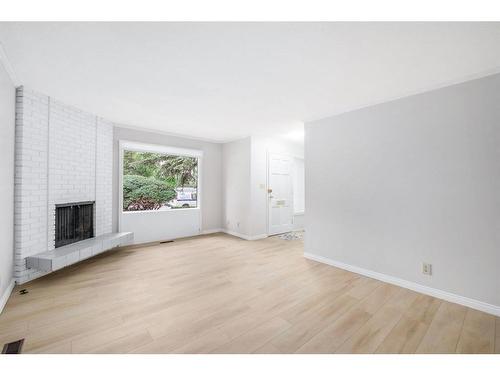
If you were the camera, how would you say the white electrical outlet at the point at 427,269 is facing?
facing the viewer and to the left of the viewer

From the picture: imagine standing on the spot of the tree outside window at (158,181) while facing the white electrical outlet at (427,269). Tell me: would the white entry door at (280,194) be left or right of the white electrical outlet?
left

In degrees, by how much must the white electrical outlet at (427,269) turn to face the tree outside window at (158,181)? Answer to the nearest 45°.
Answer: approximately 45° to its right

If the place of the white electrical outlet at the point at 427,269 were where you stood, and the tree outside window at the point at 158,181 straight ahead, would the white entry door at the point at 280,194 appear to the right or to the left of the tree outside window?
right

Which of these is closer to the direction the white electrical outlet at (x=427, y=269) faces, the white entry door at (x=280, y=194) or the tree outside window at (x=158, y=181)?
the tree outside window

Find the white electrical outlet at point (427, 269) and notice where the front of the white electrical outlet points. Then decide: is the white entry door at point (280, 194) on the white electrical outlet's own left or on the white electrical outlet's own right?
on the white electrical outlet's own right
